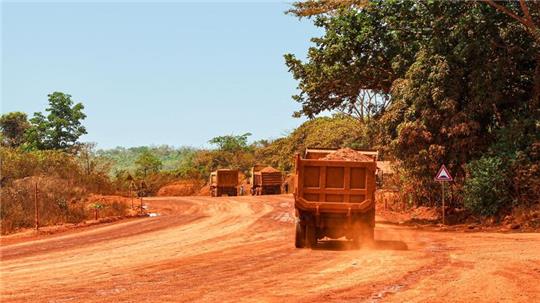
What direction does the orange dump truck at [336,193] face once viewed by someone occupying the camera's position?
facing away from the viewer

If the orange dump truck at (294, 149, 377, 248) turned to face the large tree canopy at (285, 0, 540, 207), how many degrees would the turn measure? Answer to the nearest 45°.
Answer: approximately 45° to its right

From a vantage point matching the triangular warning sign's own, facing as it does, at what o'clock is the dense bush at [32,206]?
The dense bush is roughly at 3 o'clock from the triangular warning sign.

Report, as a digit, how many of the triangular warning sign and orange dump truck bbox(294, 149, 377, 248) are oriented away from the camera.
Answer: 1

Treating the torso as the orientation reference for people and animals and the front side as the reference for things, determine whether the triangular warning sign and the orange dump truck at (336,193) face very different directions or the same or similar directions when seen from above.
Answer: very different directions

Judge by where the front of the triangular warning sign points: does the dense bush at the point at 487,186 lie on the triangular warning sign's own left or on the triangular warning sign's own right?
on the triangular warning sign's own left

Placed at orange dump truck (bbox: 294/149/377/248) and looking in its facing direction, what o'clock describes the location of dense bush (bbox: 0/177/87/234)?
The dense bush is roughly at 10 o'clock from the orange dump truck.

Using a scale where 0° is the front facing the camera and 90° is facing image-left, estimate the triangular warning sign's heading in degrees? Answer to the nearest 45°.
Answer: approximately 0°

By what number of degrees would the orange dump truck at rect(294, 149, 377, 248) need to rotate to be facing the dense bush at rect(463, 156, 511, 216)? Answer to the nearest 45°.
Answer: approximately 45° to its right
